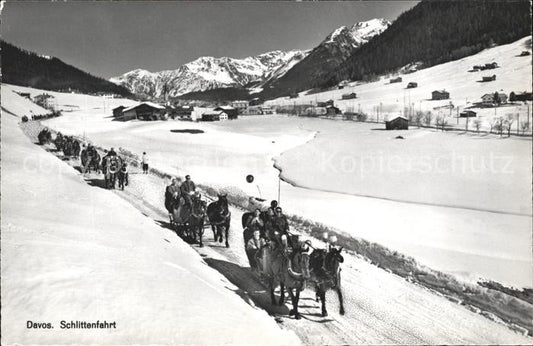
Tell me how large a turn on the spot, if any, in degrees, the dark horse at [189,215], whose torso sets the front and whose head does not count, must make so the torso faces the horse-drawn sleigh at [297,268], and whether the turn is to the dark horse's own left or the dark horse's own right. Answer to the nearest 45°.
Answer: approximately 45° to the dark horse's own right

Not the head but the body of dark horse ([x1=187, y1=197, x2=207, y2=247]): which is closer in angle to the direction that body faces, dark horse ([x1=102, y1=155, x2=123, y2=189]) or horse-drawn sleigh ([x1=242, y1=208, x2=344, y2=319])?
the horse-drawn sleigh

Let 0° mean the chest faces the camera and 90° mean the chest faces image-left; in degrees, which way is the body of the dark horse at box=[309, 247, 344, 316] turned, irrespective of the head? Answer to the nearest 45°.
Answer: approximately 315°

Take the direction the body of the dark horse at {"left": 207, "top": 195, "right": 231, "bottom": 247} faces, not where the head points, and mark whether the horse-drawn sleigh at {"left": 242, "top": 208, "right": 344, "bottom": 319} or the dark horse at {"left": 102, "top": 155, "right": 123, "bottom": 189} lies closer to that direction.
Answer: the horse-drawn sleigh

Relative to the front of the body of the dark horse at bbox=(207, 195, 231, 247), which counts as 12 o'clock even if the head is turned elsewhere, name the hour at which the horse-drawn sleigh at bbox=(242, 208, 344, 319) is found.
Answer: The horse-drawn sleigh is roughly at 1 o'clock from the dark horse.

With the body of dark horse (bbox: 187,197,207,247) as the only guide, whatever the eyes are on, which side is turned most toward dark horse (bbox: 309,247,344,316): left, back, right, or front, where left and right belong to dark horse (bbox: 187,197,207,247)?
front

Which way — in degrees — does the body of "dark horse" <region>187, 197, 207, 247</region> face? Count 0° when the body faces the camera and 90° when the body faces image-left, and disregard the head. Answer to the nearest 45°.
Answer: approximately 315°

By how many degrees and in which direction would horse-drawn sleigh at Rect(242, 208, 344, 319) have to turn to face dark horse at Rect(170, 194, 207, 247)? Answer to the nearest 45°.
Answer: approximately 180°

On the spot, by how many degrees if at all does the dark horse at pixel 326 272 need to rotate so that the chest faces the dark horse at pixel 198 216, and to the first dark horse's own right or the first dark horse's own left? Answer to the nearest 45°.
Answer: approximately 180°
